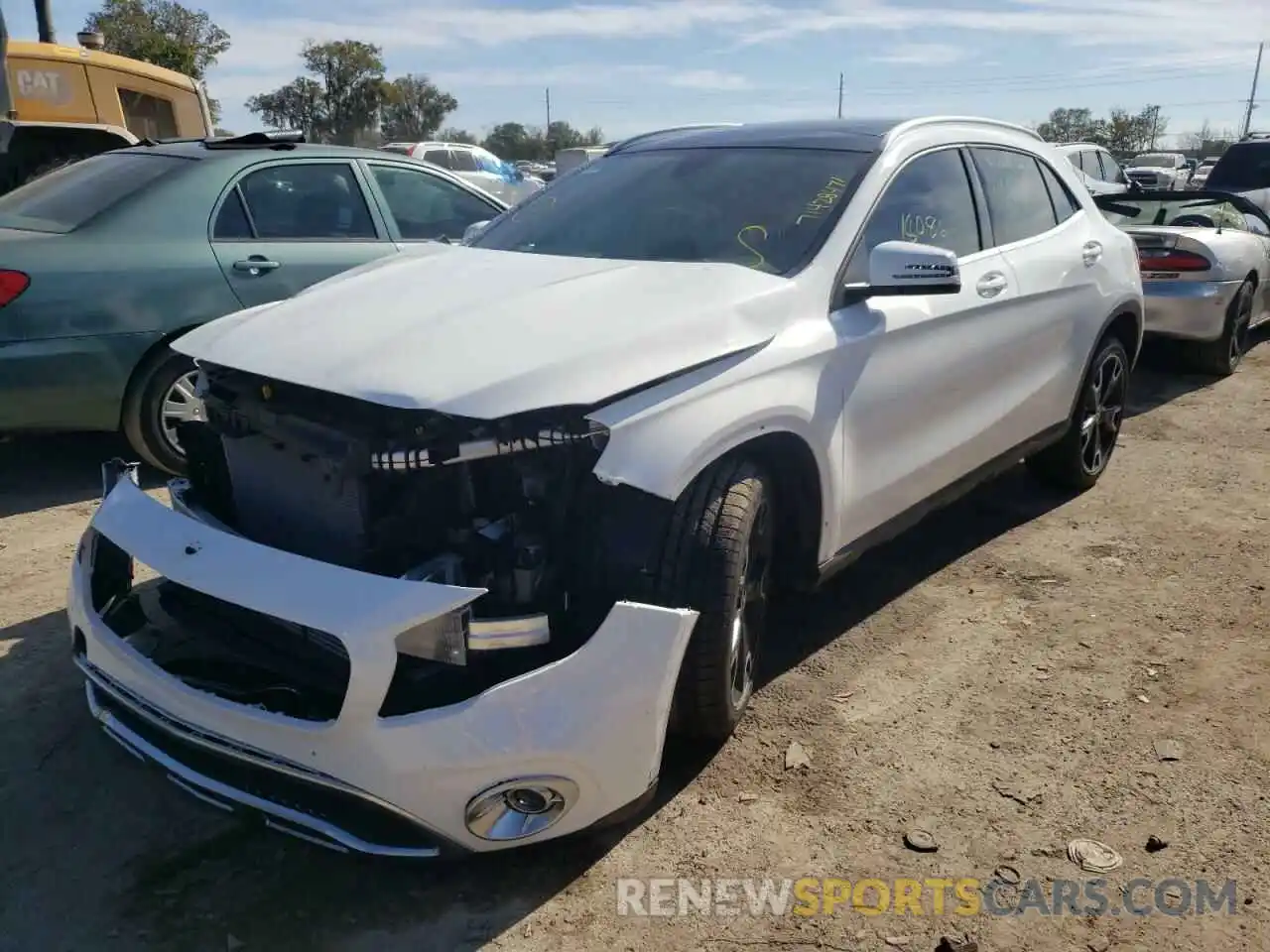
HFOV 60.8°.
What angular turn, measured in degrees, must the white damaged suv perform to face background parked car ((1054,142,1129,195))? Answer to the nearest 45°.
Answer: approximately 180°

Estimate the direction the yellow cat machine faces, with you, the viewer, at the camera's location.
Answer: facing to the left of the viewer

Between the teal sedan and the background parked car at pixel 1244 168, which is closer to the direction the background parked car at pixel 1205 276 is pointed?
the background parked car

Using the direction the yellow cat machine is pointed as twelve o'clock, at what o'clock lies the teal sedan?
The teal sedan is roughly at 9 o'clock from the yellow cat machine.

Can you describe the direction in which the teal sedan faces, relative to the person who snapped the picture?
facing away from the viewer and to the right of the viewer

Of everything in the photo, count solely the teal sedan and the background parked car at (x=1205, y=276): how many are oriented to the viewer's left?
0

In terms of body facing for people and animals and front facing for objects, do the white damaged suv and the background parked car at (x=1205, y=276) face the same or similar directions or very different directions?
very different directions

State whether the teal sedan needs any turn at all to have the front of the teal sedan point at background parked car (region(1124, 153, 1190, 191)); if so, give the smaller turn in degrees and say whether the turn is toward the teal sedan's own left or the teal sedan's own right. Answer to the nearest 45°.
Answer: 0° — it already faces it

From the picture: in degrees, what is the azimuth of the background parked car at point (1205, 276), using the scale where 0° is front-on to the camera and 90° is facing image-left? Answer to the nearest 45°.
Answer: approximately 225°

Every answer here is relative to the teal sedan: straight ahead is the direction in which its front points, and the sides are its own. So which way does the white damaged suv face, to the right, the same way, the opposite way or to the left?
the opposite way

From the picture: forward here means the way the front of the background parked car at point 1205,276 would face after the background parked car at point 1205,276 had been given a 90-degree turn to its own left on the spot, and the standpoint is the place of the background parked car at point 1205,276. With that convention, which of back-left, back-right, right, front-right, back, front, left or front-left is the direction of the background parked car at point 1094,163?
front-right

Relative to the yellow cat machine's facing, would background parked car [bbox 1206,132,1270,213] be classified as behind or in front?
behind
